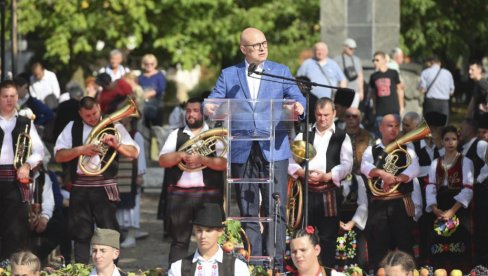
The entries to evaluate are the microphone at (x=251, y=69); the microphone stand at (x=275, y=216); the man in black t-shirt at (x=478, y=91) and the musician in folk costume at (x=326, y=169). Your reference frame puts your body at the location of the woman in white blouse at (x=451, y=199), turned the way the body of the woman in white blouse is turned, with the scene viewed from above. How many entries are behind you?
1

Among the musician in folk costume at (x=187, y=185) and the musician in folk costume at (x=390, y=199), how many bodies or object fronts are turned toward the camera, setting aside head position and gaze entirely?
2

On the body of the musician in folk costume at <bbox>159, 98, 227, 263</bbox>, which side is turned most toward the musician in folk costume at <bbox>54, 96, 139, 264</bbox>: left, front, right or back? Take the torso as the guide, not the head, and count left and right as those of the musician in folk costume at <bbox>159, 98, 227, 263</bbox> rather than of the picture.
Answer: right

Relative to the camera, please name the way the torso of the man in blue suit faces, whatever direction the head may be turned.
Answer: toward the camera

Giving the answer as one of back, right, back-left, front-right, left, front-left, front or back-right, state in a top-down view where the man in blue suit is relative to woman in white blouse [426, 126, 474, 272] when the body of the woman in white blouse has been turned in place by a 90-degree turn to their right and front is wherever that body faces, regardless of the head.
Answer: front-left

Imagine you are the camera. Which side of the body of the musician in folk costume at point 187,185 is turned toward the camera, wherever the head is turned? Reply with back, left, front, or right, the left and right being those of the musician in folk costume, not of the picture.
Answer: front

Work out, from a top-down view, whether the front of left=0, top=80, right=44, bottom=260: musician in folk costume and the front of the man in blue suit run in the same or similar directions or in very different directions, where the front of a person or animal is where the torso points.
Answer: same or similar directions

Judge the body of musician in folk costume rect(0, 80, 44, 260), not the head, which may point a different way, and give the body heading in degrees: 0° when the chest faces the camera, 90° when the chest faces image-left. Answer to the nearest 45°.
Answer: approximately 0°

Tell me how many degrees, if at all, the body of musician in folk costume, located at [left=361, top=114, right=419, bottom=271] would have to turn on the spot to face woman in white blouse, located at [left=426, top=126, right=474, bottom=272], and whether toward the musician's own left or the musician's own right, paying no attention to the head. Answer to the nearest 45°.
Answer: approximately 135° to the musician's own left

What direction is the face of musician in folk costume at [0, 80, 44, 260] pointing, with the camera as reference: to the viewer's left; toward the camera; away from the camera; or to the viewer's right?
toward the camera

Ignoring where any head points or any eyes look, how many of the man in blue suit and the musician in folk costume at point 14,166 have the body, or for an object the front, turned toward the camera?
2
